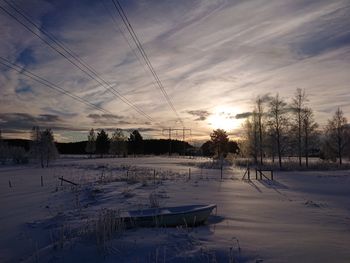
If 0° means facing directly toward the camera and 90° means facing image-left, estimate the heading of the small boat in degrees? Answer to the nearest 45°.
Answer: approximately 270°
